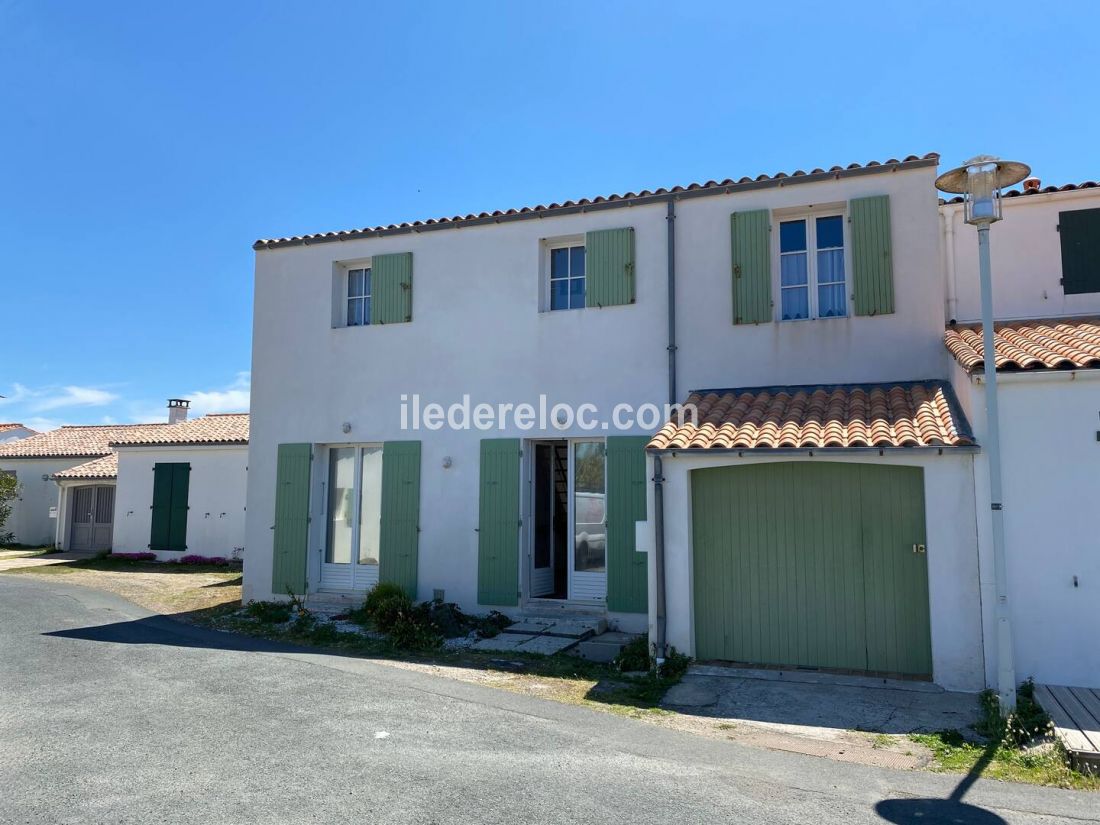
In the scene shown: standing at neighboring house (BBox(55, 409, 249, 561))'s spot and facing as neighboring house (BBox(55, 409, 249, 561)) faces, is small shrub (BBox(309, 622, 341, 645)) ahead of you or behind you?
ahead

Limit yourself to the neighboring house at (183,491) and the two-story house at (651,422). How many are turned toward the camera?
2

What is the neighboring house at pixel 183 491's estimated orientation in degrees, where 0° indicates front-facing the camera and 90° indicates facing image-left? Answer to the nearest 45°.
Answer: approximately 0°

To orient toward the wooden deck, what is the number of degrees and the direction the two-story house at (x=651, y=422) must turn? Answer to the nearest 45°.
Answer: approximately 45° to its left

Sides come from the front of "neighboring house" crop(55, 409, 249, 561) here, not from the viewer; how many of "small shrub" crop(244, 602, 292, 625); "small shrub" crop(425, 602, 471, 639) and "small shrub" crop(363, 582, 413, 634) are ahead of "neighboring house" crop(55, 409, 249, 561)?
3

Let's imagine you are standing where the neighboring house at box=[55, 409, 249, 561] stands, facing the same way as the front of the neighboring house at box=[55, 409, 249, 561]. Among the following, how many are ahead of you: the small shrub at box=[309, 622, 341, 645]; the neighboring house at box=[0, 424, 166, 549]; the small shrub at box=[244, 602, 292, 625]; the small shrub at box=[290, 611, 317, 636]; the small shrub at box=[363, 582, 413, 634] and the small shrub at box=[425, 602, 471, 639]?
5

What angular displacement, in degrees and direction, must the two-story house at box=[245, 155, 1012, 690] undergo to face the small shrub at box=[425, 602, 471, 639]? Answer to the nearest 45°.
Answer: approximately 90° to its right

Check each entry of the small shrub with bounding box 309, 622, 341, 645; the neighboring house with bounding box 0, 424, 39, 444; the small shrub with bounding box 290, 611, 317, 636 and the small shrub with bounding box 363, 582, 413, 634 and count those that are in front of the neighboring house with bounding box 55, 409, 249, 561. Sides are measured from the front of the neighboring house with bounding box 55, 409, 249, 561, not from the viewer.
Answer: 3

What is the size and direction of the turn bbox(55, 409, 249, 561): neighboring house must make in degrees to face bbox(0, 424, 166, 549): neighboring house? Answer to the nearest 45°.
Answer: approximately 135° to its right
